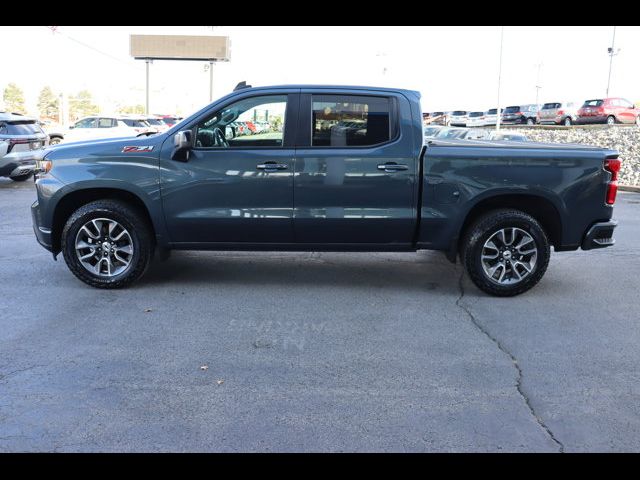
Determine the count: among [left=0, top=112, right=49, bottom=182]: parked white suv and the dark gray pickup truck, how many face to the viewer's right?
0

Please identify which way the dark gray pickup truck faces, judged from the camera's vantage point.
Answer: facing to the left of the viewer

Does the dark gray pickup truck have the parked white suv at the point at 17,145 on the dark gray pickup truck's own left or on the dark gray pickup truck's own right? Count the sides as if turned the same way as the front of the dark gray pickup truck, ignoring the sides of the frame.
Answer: on the dark gray pickup truck's own right

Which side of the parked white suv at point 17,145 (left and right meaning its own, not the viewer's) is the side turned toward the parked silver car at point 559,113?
right

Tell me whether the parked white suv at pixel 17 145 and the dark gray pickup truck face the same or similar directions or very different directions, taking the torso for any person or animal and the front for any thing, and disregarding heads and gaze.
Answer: same or similar directions

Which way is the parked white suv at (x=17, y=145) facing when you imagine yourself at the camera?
facing away from the viewer and to the left of the viewer
